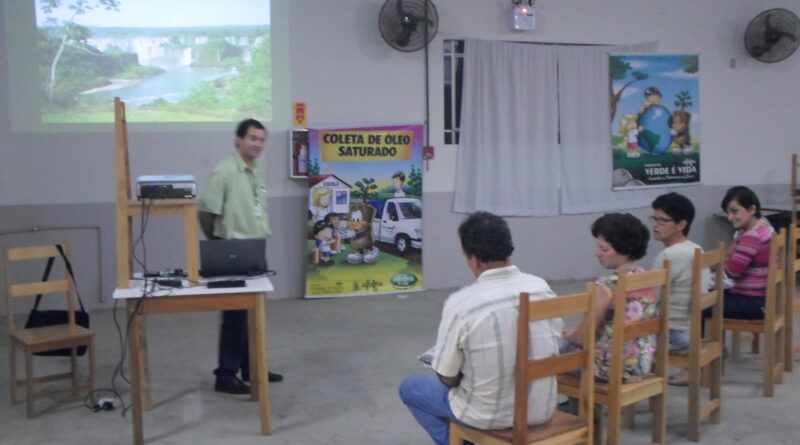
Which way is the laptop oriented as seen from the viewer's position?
away from the camera

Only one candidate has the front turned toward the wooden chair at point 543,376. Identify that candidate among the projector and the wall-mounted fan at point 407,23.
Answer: the wall-mounted fan

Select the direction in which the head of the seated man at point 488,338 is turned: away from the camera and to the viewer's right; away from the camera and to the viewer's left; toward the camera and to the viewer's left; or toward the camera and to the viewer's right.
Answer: away from the camera and to the viewer's left

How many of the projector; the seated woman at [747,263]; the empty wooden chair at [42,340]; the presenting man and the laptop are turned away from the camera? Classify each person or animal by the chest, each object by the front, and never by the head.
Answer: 2

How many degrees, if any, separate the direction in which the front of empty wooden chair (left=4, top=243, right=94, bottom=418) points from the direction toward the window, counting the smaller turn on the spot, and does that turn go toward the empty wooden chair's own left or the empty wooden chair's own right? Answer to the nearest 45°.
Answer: approximately 90° to the empty wooden chair's own left

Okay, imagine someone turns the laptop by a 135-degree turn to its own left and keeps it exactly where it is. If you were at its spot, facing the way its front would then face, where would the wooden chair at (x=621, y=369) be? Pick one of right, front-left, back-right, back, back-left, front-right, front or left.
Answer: left

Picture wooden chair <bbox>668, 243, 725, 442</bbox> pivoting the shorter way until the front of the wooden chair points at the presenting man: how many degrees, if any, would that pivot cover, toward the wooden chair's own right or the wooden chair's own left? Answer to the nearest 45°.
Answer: approximately 45° to the wooden chair's own left

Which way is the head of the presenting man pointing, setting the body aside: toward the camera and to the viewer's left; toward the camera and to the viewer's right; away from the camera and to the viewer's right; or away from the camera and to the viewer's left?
toward the camera and to the viewer's right

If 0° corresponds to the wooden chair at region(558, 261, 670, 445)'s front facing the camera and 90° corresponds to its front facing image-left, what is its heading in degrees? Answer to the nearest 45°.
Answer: approximately 135°

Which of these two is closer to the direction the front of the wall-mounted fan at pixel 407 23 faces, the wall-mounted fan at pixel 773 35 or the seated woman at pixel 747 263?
the seated woman

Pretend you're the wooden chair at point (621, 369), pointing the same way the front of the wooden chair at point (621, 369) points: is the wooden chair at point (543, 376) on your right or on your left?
on your left

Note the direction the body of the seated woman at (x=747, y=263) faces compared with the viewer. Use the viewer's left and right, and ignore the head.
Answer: facing to the left of the viewer

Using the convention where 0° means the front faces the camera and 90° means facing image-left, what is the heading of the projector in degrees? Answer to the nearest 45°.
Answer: approximately 180°
